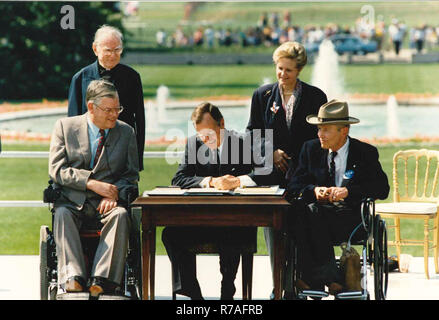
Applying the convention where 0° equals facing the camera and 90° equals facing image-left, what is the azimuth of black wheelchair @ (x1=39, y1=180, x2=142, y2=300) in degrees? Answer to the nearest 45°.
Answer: approximately 0°

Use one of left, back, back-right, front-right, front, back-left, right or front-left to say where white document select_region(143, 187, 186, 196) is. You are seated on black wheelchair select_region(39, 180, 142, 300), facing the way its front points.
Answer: left

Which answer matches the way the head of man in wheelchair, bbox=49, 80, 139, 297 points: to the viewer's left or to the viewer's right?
to the viewer's right

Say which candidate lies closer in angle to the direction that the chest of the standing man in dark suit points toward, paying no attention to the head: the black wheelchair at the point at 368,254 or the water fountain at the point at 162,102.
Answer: the black wheelchair

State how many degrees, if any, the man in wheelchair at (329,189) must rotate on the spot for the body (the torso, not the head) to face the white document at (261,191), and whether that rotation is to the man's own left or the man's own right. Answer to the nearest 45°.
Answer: approximately 45° to the man's own right

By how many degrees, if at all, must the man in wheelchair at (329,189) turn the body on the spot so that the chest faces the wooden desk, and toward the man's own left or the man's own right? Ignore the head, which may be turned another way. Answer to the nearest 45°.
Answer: approximately 90° to the man's own right

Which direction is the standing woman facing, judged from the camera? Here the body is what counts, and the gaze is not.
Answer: toward the camera

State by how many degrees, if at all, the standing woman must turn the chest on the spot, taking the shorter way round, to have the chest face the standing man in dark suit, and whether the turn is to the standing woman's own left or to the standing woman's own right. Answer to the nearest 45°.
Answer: approximately 90° to the standing woman's own right

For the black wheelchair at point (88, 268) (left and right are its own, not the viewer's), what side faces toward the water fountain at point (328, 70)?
back

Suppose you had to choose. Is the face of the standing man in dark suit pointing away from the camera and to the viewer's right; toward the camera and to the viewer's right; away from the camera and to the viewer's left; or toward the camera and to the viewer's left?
toward the camera and to the viewer's right

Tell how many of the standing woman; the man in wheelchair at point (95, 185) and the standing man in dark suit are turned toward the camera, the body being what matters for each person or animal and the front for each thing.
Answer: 3

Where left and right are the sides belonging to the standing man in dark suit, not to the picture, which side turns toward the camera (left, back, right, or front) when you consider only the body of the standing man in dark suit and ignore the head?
front

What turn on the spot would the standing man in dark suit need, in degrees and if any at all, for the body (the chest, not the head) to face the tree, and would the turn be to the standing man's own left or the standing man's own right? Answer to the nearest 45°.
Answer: approximately 180°

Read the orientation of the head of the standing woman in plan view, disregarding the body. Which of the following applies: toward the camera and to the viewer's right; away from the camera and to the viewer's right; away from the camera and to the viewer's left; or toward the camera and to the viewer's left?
toward the camera and to the viewer's left

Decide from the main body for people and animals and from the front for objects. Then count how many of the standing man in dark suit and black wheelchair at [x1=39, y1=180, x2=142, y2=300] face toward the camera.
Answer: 2

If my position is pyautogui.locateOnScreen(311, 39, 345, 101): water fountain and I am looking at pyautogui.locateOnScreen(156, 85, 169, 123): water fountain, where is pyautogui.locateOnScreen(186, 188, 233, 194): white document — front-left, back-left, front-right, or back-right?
front-left
